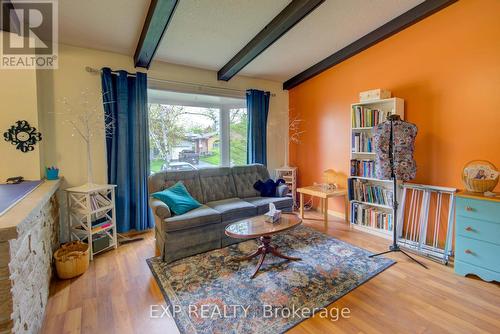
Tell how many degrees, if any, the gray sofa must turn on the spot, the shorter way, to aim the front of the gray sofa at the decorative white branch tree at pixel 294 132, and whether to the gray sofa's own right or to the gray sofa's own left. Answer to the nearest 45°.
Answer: approximately 90° to the gray sofa's own left

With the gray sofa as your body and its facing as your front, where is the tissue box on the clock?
The tissue box is roughly at 12 o'clock from the gray sofa.

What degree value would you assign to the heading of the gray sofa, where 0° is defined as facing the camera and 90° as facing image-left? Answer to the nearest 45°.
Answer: approximately 315°

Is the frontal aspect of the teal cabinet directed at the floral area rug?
yes

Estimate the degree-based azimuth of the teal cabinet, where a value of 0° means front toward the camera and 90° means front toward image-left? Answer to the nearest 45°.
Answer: approximately 45°

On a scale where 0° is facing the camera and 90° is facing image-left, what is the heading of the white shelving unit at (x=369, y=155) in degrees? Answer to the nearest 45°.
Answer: approximately 45°
